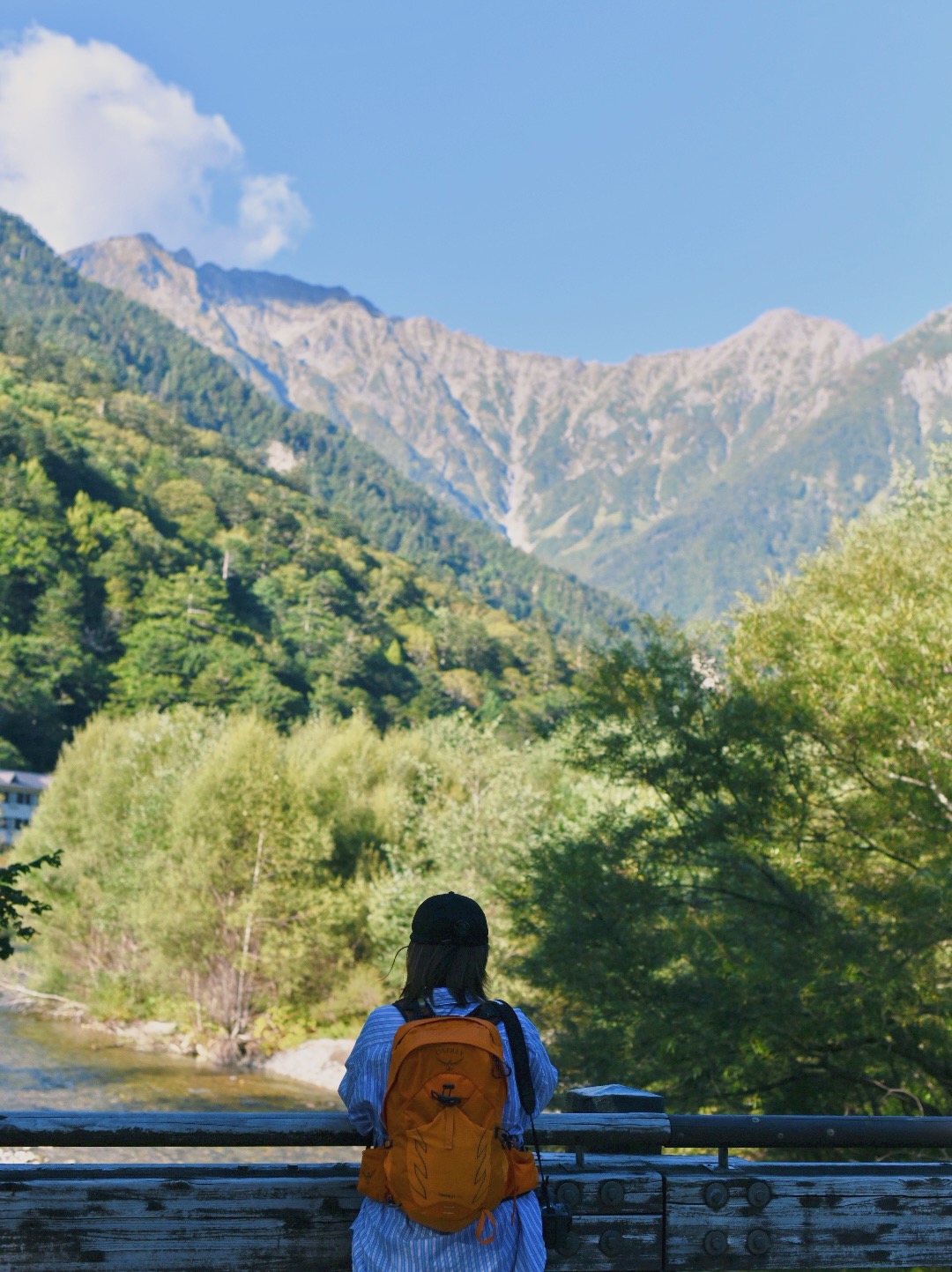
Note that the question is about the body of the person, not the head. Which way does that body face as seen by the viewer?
away from the camera

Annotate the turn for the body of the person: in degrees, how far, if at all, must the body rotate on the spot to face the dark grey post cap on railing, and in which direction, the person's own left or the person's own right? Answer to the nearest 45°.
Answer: approximately 45° to the person's own right

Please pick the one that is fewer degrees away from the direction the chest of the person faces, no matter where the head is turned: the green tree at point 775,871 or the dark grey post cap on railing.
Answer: the green tree

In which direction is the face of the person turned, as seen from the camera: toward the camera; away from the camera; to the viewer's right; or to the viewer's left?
away from the camera

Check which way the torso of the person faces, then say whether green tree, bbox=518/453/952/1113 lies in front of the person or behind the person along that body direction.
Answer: in front
